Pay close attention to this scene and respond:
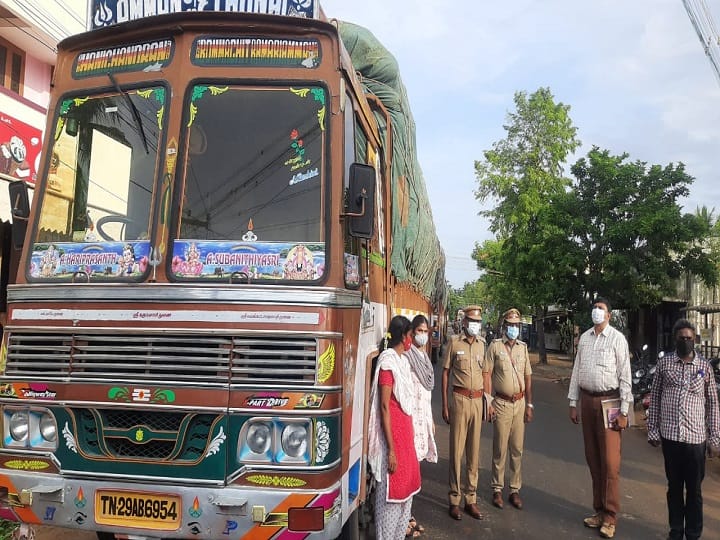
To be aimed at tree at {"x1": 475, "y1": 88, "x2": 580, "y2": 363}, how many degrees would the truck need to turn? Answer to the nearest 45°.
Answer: approximately 135° to its left

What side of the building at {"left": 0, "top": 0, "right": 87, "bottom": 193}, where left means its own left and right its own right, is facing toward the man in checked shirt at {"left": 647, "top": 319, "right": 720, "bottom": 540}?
front

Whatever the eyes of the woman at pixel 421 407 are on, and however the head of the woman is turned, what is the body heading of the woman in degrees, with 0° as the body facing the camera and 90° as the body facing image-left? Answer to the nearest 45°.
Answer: approximately 315°

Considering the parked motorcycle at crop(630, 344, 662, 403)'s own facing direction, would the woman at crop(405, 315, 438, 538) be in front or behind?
in front

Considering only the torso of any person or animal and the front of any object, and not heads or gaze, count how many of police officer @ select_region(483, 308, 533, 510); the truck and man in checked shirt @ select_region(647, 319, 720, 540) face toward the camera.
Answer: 3

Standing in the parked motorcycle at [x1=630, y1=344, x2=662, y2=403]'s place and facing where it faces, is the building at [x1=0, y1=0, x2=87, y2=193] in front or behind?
in front

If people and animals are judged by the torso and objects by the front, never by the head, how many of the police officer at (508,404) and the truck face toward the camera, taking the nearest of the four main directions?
2

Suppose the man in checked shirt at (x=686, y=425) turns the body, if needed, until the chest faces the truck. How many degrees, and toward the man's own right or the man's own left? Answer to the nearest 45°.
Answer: approximately 45° to the man's own right

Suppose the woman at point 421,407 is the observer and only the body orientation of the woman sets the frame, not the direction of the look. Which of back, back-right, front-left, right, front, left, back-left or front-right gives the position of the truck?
right

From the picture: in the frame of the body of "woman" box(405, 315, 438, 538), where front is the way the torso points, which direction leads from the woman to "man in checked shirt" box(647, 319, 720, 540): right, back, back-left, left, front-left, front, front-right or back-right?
front-left
